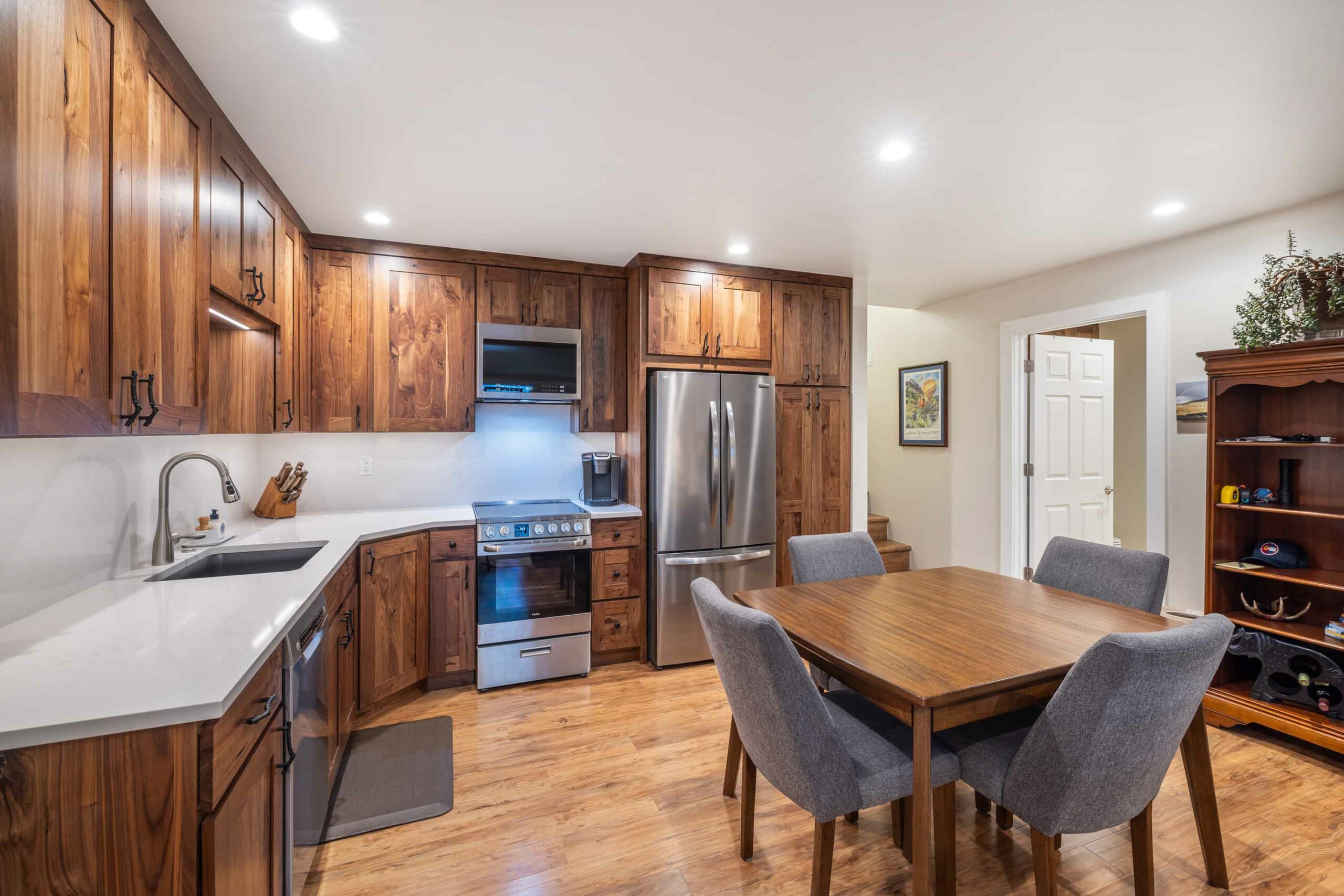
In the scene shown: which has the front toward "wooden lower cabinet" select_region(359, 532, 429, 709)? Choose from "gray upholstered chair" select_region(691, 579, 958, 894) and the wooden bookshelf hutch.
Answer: the wooden bookshelf hutch

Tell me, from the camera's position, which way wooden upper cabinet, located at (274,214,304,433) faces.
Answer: facing to the right of the viewer

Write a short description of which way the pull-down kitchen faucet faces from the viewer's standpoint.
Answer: facing to the right of the viewer

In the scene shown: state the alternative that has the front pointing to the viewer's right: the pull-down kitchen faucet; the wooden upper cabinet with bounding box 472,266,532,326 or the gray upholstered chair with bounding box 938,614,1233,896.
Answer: the pull-down kitchen faucet
